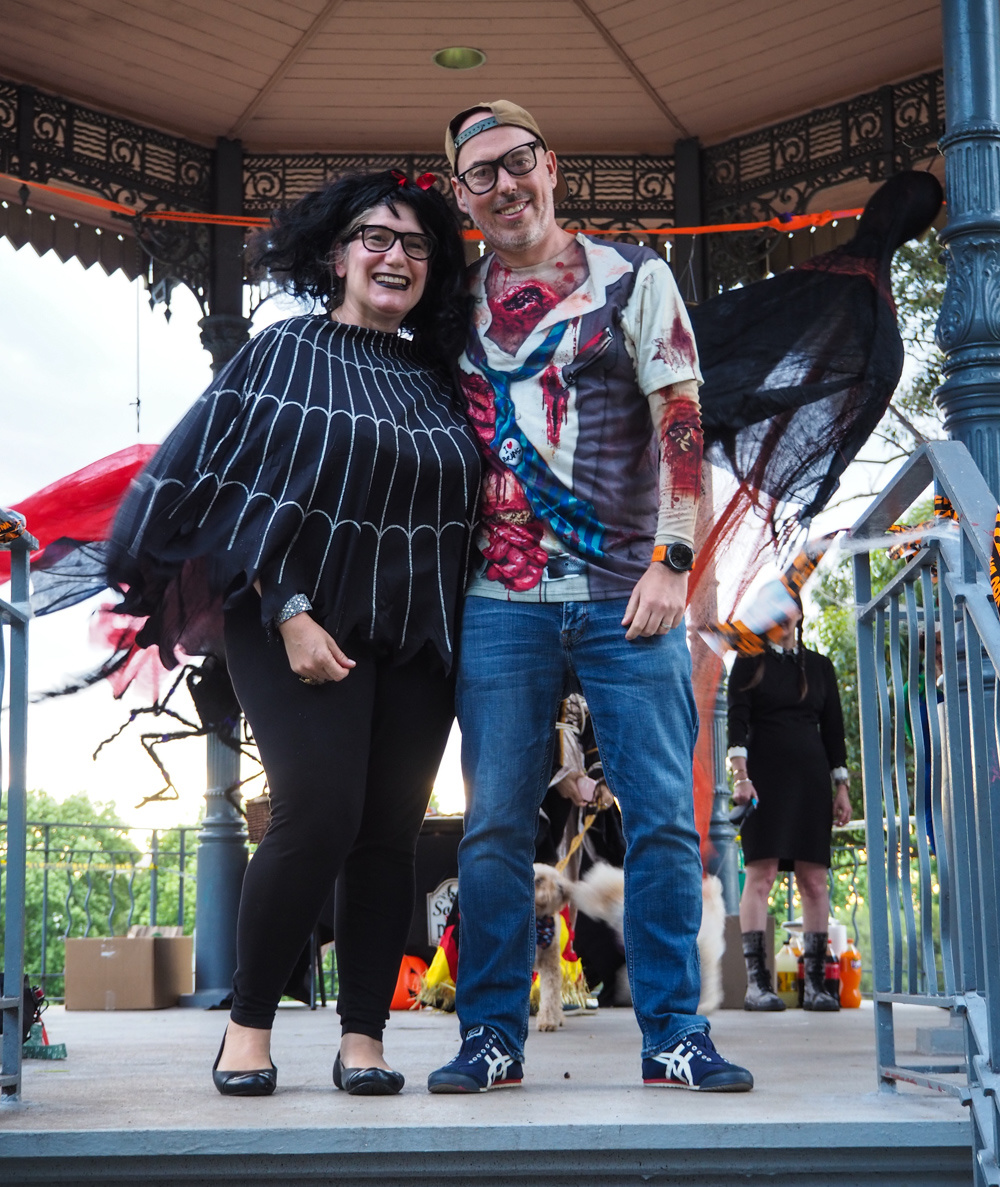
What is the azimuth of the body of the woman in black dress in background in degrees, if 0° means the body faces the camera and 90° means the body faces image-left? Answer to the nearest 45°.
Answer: approximately 0°

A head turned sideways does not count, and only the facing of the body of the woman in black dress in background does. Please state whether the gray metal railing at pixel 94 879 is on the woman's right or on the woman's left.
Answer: on the woman's right

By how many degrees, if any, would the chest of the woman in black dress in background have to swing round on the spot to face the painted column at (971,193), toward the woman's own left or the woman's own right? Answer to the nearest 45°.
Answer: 0° — they already face it

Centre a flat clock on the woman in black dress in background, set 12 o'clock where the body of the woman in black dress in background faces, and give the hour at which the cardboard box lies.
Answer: The cardboard box is roughly at 3 o'clock from the woman in black dress in background.

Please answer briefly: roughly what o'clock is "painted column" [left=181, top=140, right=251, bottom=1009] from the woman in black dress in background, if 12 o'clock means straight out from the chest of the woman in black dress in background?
The painted column is roughly at 3 o'clock from the woman in black dress in background.
